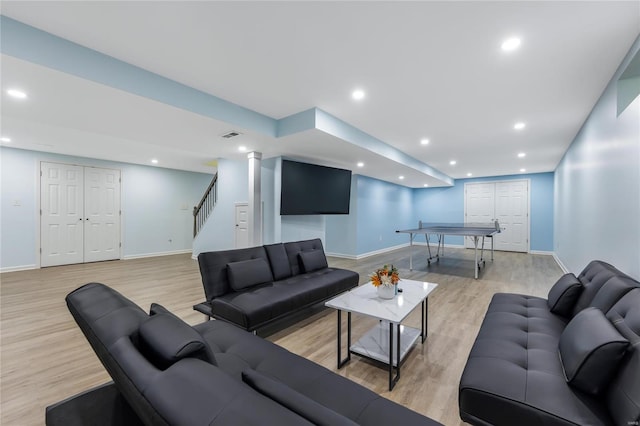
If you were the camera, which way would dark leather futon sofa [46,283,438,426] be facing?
facing away from the viewer and to the right of the viewer

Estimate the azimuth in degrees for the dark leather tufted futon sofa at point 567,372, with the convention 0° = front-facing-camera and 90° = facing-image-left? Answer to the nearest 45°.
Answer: approximately 90°

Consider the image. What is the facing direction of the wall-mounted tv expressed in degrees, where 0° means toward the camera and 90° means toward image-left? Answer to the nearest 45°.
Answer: approximately 315°

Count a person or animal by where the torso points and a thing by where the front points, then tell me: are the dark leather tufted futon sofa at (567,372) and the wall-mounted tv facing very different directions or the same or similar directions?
very different directions

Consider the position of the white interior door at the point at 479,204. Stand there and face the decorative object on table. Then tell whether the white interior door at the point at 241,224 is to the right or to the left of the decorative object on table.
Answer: right

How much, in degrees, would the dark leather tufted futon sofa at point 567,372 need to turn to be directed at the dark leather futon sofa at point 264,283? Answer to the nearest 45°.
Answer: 0° — it already faces it

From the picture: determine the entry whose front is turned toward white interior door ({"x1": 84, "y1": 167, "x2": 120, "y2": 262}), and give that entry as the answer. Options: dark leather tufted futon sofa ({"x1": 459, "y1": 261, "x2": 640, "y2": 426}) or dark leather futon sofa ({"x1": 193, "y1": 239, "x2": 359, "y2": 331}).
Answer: dark leather tufted futon sofa ({"x1": 459, "y1": 261, "x2": 640, "y2": 426})

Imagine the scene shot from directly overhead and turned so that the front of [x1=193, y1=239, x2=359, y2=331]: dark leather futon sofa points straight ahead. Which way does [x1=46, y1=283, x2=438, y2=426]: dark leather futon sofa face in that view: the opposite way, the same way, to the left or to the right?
to the left

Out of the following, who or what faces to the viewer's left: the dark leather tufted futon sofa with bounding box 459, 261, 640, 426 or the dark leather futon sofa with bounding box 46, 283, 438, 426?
the dark leather tufted futon sofa with bounding box 459, 261, 640, 426

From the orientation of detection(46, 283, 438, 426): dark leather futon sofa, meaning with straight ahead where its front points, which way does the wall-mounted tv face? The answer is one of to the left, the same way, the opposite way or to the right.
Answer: to the right

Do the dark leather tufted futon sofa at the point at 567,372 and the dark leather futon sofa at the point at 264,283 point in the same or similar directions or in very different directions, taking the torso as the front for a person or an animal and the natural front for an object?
very different directions
